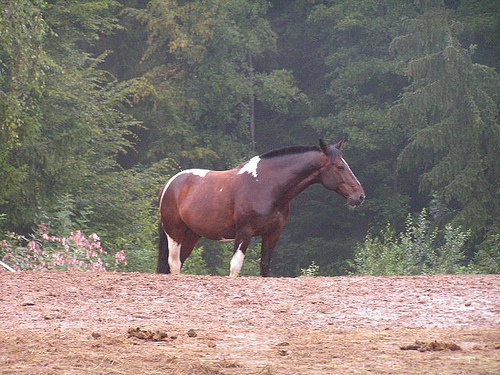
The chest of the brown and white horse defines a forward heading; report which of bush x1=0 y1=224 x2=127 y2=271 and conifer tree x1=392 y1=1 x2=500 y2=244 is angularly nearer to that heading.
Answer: the conifer tree

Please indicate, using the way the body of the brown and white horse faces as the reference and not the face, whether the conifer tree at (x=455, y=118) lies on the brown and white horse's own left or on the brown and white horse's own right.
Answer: on the brown and white horse's own left

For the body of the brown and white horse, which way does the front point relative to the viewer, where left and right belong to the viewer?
facing to the right of the viewer

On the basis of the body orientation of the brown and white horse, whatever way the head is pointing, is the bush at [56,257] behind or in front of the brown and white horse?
behind
